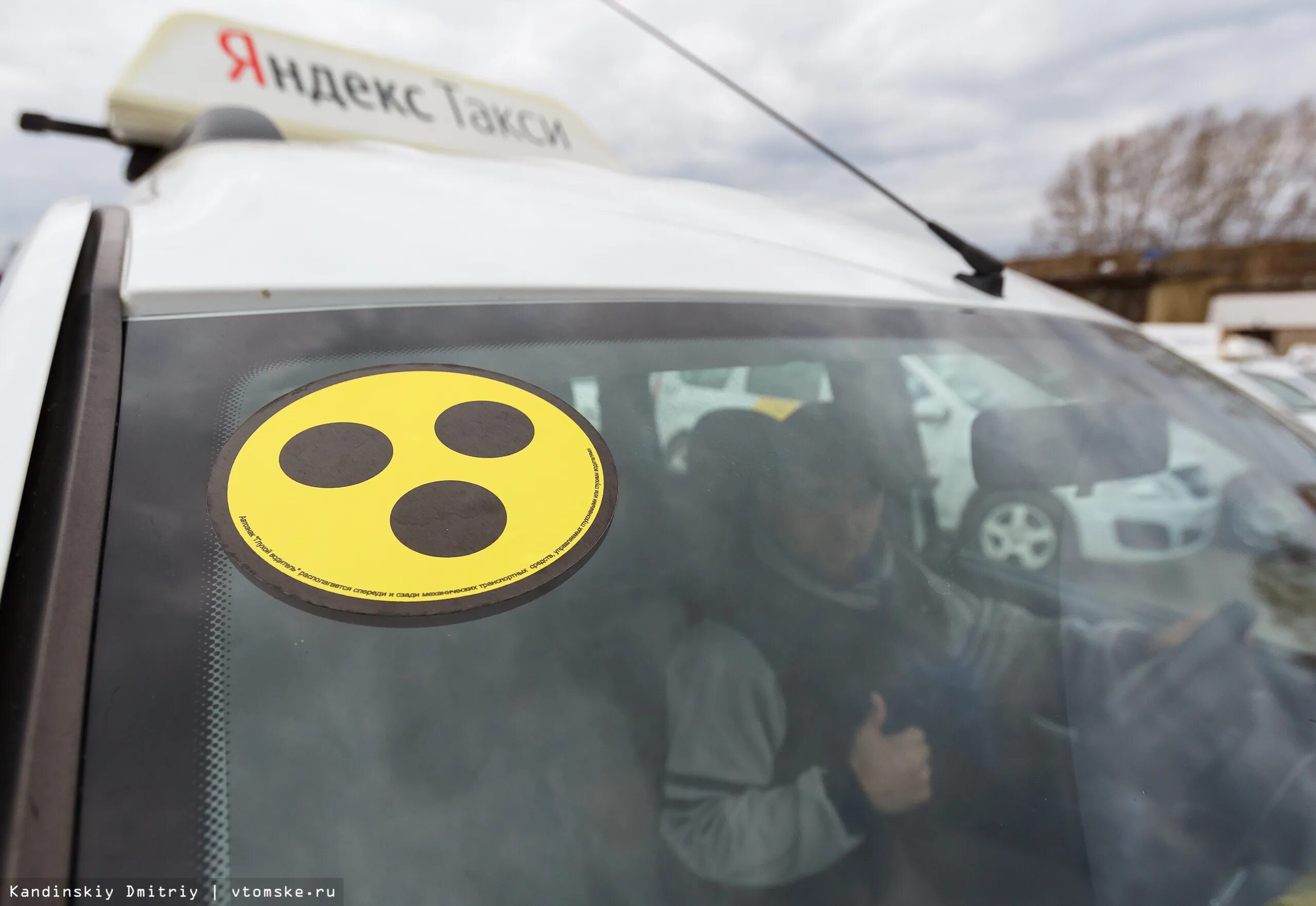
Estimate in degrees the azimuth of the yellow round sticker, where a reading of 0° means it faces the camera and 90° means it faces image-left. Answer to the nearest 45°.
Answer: approximately 0°

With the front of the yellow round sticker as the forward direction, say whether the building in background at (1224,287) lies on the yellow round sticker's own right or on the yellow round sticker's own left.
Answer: on the yellow round sticker's own left

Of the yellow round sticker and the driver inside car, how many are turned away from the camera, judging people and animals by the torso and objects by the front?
0

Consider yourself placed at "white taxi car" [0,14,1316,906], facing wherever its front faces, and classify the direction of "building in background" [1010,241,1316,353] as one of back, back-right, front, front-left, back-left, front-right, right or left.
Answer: left

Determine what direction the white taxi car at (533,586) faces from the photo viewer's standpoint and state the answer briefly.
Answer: facing the viewer and to the right of the viewer

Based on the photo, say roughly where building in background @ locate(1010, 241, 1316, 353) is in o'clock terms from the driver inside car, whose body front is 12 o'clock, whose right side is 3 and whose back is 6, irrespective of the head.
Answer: The building in background is roughly at 8 o'clock from the driver inside car.

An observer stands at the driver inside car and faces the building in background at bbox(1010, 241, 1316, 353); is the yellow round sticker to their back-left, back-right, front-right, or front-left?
back-left
